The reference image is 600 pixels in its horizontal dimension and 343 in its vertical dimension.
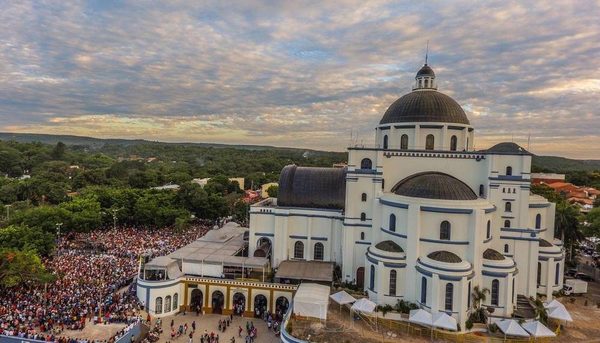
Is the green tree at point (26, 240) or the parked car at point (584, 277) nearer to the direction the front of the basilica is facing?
the green tree

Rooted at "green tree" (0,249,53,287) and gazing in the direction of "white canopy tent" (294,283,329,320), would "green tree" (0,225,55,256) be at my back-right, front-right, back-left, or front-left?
back-left

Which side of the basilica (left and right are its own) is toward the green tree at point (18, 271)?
front

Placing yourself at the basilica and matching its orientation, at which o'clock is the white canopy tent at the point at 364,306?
The white canopy tent is roughly at 10 o'clock from the basilica.

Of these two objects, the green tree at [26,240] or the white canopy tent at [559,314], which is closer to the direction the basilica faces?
the green tree

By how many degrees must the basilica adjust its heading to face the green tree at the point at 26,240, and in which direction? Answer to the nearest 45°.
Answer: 0° — it already faces it

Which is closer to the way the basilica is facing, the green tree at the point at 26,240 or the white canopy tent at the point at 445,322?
the green tree

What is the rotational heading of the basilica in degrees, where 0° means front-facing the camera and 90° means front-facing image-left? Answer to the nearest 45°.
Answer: approximately 90°

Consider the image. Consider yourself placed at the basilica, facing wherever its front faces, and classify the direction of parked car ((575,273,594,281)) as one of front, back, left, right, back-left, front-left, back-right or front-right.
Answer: back-right

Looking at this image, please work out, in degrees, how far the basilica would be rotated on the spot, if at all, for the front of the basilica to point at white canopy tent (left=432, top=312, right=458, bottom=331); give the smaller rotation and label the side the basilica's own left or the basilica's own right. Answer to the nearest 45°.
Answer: approximately 90° to the basilica's own left

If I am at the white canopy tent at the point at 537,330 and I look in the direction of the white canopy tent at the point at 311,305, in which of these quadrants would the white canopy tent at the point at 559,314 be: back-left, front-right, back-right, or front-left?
back-right
